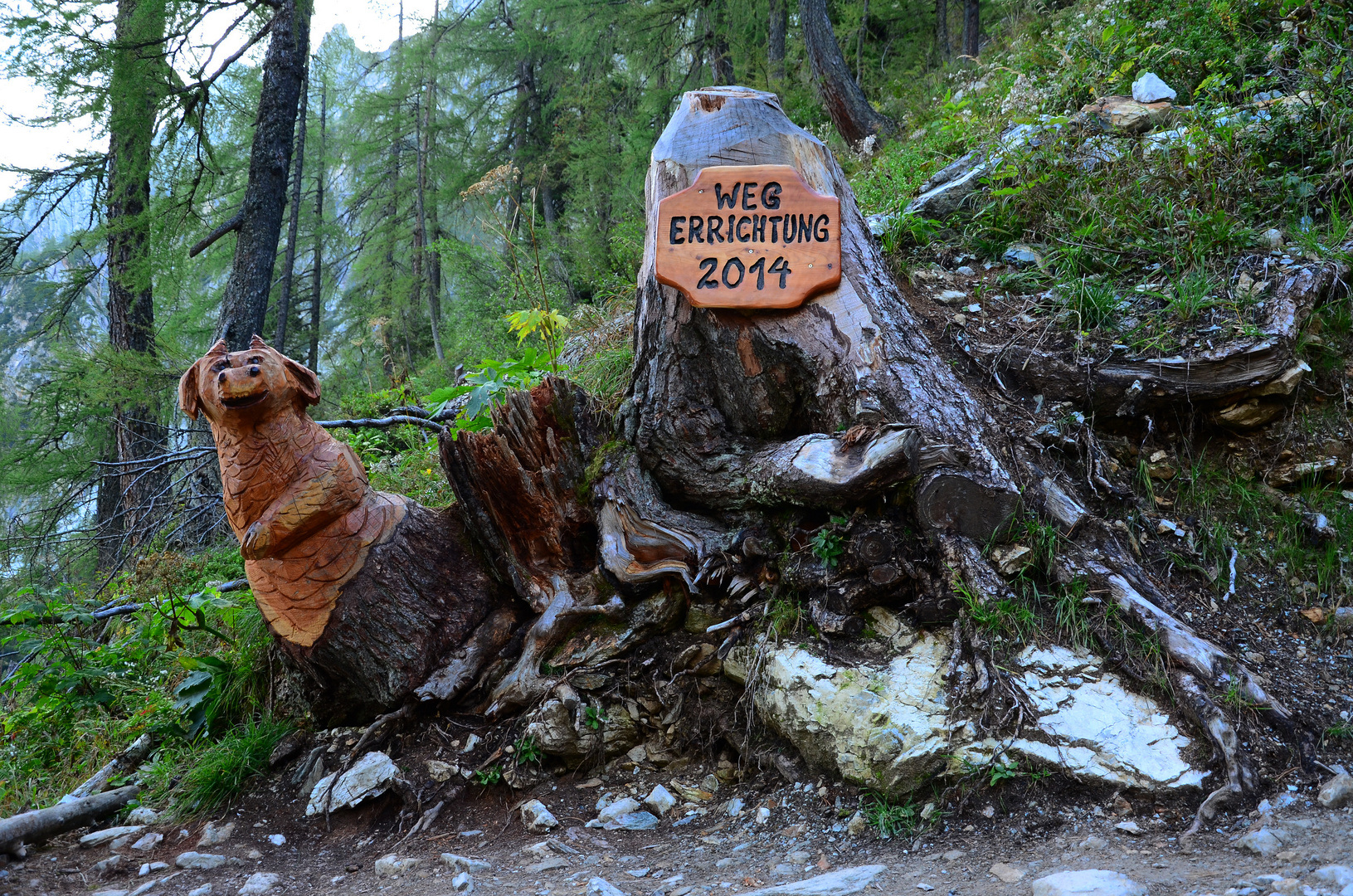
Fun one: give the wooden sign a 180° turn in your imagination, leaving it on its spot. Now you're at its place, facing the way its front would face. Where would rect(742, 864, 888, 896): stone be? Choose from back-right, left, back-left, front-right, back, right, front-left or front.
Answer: back

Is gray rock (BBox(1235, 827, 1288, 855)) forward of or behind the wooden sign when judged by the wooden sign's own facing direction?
forward

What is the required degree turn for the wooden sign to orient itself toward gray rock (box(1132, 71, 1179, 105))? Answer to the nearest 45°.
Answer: approximately 135° to its left

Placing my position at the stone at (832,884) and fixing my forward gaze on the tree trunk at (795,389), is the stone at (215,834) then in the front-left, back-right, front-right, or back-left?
front-left

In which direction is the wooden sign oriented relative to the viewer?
toward the camera

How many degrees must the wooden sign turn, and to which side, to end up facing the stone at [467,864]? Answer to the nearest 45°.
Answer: approximately 45° to its right
